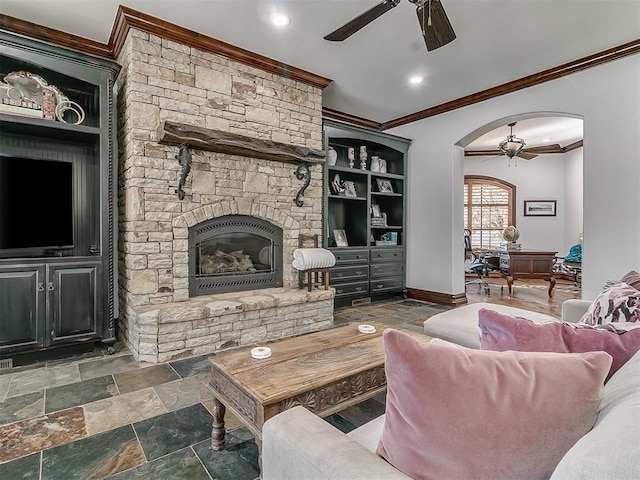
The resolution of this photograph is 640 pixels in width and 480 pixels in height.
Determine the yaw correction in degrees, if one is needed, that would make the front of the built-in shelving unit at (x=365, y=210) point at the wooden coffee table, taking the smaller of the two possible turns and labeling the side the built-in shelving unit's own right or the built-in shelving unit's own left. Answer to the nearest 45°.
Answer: approximately 45° to the built-in shelving unit's own right

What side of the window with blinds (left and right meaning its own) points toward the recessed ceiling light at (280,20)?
front

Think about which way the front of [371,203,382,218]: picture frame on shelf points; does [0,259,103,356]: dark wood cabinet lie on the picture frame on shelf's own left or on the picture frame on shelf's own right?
on the picture frame on shelf's own right

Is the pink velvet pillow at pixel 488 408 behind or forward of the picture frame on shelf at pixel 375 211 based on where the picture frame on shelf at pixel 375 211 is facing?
forward

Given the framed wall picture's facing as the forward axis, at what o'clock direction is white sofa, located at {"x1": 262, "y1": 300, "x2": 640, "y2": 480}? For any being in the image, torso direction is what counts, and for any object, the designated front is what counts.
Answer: The white sofa is roughly at 12 o'clock from the framed wall picture.

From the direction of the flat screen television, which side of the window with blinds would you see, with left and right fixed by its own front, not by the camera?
front

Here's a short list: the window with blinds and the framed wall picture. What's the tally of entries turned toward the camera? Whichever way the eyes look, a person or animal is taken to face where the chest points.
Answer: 2

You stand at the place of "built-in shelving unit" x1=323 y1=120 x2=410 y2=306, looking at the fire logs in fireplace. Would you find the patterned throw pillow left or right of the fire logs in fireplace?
left

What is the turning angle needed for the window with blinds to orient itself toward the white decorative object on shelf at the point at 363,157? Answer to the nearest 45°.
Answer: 0° — it already faces it

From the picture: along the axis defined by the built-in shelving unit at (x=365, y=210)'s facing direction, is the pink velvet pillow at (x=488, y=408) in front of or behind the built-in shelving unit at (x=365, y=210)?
in front

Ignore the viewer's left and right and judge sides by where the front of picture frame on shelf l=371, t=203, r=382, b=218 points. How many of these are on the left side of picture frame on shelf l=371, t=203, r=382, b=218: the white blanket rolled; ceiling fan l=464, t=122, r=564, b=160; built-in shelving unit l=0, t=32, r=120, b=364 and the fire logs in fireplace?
1

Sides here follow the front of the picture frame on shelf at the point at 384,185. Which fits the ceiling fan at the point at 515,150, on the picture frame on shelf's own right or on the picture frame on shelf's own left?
on the picture frame on shelf's own left

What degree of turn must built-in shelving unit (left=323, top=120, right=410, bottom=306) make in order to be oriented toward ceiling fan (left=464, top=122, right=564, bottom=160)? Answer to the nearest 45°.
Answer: approximately 90° to its left

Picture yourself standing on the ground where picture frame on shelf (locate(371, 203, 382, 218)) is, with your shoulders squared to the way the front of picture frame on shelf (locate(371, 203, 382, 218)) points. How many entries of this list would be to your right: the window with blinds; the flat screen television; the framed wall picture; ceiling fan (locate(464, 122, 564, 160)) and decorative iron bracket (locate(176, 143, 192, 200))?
2

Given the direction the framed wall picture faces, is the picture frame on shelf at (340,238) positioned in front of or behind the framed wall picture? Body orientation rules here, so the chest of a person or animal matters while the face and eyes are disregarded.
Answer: in front

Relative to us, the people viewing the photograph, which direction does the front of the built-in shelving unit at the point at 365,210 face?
facing the viewer and to the right of the viewer

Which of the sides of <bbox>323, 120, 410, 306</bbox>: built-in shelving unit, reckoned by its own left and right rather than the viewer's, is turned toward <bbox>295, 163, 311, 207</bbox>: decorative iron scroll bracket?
right
